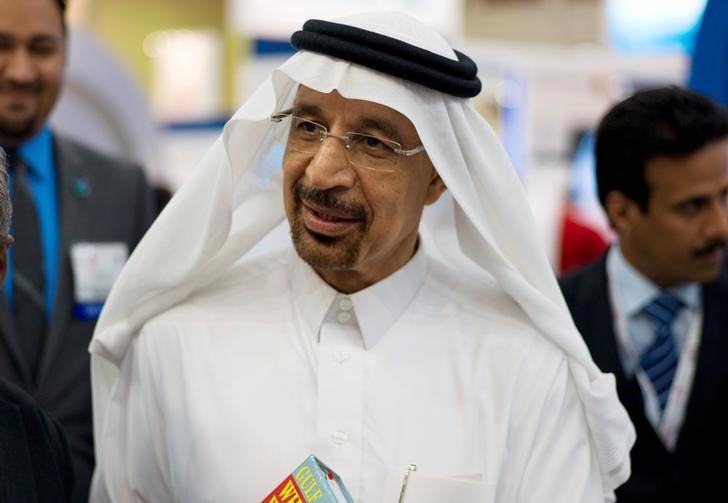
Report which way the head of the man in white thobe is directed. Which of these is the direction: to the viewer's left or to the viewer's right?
to the viewer's left

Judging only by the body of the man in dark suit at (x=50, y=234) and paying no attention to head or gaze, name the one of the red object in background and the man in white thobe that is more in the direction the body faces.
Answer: the man in white thobe

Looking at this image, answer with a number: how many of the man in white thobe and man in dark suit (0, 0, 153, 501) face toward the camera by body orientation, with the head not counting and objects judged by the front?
2

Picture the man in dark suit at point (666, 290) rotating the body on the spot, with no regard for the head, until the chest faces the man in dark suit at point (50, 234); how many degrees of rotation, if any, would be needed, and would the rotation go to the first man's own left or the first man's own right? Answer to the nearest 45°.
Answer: approximately 135° to the first man's own right

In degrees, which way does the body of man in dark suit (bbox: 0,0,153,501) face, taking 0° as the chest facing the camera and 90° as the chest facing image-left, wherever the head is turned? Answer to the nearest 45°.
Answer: approximately 0°

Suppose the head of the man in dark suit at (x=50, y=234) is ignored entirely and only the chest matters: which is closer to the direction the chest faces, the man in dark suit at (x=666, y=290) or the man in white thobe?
the man in white thobe
